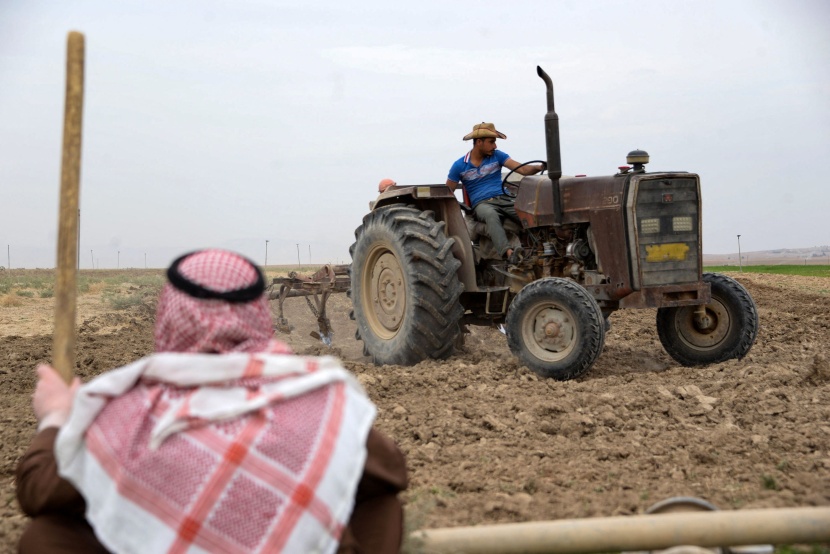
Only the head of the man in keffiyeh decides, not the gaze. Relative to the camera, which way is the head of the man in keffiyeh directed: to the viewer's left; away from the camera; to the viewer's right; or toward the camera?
away from the camera

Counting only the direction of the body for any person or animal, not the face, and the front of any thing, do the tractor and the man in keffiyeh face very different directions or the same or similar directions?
very different directions

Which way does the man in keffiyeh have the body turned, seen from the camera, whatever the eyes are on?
away from the camera

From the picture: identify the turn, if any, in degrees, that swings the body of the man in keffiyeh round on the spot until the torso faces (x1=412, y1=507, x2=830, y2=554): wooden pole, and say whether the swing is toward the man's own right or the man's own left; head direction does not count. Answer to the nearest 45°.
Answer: approximately 90° to the man's own right

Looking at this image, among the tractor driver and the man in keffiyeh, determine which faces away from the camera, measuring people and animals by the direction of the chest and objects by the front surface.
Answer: the man in keffiyeh

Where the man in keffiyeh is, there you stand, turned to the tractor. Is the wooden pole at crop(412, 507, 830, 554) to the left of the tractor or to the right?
right

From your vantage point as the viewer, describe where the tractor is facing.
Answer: facing the viewer and to the right of the viewer

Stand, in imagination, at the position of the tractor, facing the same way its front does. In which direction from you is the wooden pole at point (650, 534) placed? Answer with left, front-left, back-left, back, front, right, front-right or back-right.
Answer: front-right

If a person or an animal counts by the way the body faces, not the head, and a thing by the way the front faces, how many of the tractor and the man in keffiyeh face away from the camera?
1

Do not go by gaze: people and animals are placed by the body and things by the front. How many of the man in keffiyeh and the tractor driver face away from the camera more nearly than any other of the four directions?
1

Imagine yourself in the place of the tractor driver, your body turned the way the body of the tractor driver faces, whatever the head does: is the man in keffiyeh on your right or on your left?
on your right

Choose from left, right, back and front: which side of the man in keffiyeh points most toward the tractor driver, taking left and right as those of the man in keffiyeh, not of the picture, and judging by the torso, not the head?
front
